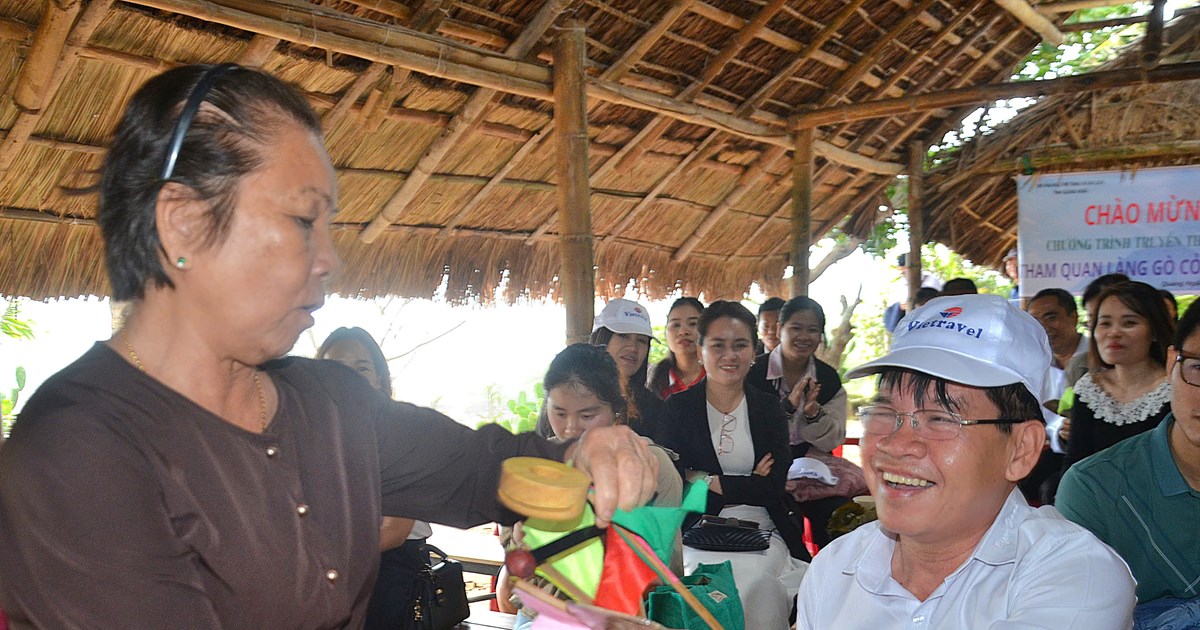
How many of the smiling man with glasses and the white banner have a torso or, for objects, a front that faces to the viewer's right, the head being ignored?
0

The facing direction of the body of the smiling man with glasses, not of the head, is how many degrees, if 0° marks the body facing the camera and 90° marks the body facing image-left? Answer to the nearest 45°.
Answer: approximately 45°

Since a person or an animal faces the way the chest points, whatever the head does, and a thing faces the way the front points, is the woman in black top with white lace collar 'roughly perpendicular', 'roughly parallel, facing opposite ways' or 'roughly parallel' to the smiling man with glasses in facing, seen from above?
roughly parallel

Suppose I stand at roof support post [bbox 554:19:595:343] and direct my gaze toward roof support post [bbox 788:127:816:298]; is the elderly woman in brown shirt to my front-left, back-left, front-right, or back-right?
back-right

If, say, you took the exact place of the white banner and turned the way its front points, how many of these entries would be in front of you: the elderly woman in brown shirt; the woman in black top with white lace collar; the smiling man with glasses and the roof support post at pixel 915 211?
3

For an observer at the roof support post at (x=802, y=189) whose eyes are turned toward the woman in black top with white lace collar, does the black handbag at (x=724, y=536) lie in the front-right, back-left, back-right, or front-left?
front-right

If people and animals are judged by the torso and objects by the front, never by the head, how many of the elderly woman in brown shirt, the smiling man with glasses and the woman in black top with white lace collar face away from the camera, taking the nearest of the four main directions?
0

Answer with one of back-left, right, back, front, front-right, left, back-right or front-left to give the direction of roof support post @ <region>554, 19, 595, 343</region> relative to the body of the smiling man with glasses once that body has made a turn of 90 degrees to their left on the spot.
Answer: back

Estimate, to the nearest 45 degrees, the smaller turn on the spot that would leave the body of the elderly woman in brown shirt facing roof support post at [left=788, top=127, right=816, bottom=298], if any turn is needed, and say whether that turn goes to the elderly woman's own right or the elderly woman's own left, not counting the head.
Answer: approximately 90° to the elderly woman's own left

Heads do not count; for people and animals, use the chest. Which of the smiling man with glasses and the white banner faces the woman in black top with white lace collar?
the white banner

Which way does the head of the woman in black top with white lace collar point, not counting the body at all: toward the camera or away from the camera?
toward the camera

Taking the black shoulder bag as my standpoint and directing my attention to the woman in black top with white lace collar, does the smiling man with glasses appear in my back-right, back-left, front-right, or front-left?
front-right

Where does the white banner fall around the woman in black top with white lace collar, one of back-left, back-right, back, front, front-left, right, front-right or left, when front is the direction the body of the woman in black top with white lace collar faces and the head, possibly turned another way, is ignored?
back-right

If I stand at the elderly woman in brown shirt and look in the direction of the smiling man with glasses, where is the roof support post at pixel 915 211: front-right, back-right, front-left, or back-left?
front-left

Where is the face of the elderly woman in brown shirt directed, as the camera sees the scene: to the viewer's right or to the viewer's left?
to the viewer's right

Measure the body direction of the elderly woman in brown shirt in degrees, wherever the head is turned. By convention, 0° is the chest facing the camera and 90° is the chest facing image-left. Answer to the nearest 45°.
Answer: approximately 315°

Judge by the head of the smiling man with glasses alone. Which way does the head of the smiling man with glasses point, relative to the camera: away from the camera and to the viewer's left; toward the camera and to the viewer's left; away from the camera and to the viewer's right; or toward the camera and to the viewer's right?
toward the camera and to the viewer's left

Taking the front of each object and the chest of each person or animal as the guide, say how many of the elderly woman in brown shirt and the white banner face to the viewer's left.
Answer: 0

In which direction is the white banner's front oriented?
toward the camera

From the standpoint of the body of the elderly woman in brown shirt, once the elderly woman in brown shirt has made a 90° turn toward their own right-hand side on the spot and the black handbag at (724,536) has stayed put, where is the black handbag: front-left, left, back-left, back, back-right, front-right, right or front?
back
